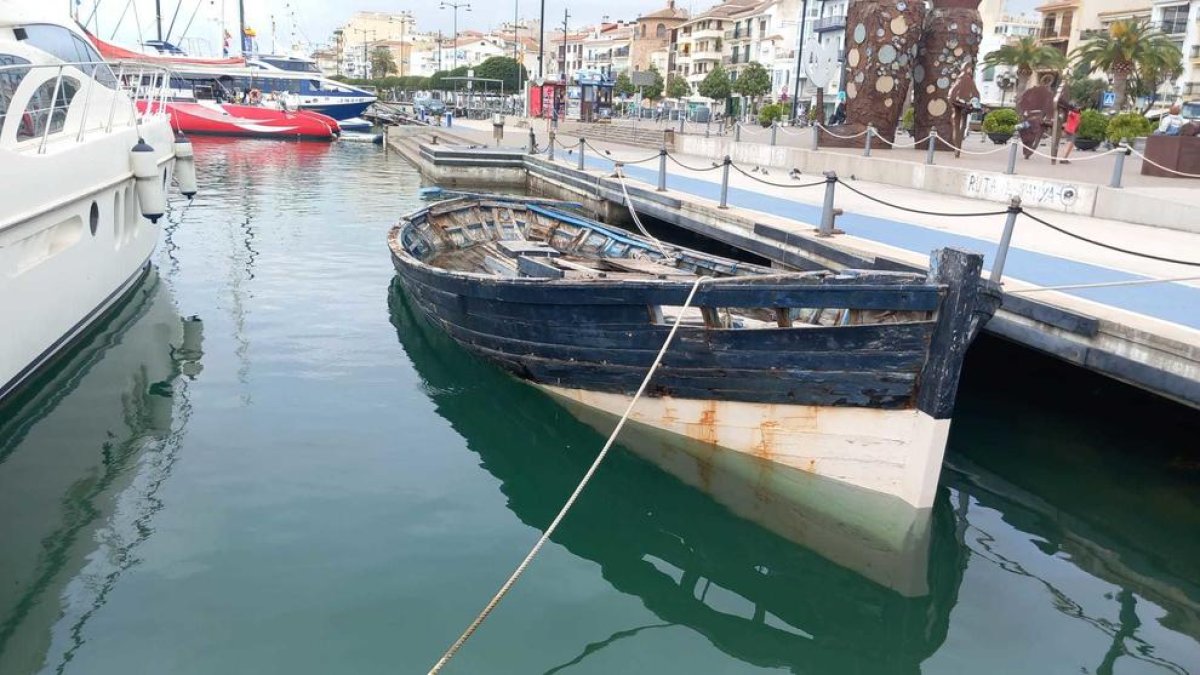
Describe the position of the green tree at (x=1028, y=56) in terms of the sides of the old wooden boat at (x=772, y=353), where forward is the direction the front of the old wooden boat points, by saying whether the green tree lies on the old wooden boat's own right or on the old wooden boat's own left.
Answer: on the old wooden boat's own left

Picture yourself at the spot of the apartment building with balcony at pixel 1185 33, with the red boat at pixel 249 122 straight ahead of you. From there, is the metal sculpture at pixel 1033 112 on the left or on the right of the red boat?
left

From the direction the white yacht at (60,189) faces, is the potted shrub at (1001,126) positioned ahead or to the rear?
ahead

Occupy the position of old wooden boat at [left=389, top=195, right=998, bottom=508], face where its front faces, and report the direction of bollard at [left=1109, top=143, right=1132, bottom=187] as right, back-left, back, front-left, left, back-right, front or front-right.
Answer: left

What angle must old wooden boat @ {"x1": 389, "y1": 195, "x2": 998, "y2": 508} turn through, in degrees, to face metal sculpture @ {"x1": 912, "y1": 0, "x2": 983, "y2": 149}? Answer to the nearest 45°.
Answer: approximately 135° to its left

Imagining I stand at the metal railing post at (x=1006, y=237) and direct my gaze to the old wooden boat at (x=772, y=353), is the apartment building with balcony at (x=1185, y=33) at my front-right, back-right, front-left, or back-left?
back-right

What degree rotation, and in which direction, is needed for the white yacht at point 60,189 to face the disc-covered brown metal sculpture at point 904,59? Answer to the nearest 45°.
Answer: approximately 45° to its right

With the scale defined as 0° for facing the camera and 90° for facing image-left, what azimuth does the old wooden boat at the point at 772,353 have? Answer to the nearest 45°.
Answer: approximately 315°

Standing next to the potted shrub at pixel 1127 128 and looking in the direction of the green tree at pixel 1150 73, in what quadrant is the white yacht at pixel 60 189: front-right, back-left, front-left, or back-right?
back-left

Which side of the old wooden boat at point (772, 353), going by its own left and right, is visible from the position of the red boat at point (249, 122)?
back

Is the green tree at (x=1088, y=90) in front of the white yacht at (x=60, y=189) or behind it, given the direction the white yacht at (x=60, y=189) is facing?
in front

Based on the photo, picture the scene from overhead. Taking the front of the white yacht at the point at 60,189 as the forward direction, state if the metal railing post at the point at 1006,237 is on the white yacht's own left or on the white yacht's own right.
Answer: on the white yacht's own right

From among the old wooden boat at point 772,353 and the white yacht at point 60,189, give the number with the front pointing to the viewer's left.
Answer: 0

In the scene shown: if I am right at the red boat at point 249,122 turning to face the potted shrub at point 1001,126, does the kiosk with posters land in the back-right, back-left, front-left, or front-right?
front-left
